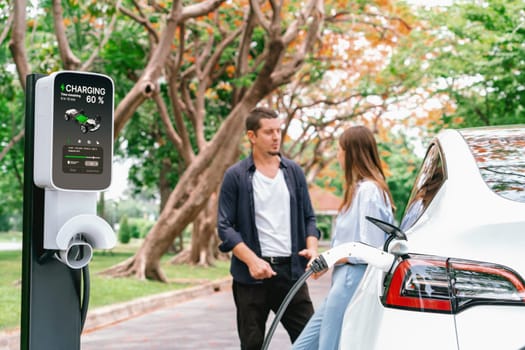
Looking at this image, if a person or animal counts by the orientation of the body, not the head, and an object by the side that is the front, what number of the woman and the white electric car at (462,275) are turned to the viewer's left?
1

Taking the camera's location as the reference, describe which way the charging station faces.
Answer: facing the viewer and to the right of the viewer

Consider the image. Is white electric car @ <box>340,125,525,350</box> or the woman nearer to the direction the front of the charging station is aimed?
the white electric car

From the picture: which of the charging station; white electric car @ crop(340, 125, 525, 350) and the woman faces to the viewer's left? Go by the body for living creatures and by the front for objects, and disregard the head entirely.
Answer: the woman

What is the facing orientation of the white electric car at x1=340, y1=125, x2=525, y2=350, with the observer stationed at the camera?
facing away from the viewer

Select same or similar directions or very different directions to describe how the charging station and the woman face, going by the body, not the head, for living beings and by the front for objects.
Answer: very different directions

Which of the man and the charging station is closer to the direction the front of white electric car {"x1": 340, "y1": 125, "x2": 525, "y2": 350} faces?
the man

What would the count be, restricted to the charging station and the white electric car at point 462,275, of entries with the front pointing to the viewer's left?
0

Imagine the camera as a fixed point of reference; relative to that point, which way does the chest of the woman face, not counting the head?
to the viewer's left

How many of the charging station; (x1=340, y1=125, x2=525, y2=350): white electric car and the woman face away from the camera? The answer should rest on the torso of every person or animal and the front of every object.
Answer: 1
